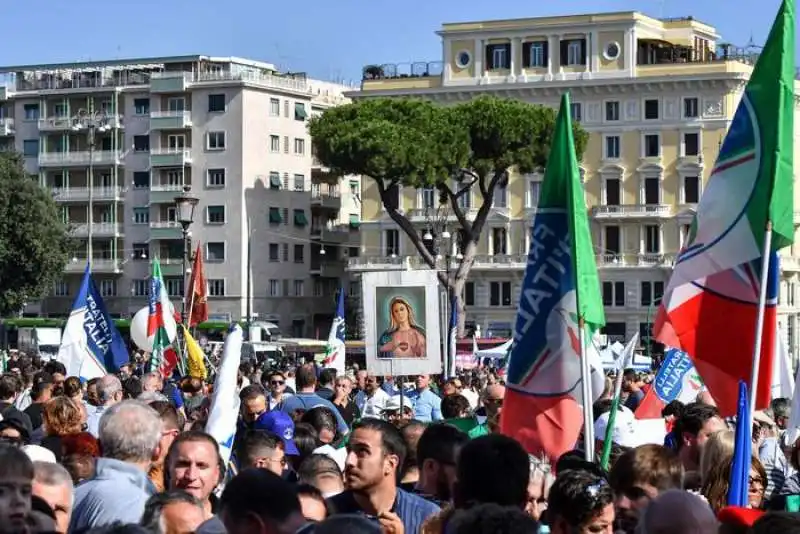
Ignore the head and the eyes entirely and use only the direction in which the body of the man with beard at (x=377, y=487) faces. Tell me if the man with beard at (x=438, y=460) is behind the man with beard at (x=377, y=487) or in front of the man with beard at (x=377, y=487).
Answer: behind

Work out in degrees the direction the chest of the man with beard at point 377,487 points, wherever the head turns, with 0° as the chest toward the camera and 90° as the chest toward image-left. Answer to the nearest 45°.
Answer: approximately 45°

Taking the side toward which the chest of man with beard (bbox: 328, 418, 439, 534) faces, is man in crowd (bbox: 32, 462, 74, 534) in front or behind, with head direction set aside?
in front

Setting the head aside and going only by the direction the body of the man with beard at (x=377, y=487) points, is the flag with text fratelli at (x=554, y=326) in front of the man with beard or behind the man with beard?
behind

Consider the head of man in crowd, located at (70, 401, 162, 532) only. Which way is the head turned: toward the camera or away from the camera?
away from the camera

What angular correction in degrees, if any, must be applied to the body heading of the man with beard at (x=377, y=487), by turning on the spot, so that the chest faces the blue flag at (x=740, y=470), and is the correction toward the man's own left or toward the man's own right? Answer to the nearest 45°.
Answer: approximately 135° to the man's own left

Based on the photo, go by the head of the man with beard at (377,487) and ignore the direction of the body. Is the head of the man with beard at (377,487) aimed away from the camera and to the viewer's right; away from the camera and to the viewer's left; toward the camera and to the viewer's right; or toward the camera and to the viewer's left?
toward the camera and to the viewer's left
